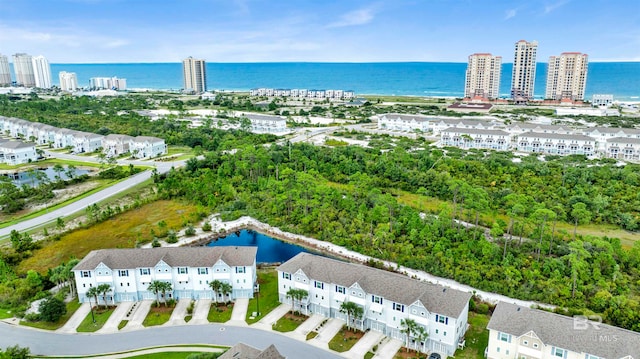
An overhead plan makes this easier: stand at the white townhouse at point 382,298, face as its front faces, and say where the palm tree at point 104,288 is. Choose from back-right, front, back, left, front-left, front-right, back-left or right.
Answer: front-right

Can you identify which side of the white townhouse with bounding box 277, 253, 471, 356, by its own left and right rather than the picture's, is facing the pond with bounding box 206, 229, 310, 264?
right

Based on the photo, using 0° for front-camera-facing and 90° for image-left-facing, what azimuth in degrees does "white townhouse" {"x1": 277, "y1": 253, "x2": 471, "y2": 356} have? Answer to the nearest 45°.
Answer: approximately 45°

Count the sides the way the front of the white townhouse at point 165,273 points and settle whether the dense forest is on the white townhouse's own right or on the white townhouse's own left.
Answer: on the white townhouse's own left

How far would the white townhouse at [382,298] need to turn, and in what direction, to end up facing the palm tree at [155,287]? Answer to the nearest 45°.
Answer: approximately 45° to its right

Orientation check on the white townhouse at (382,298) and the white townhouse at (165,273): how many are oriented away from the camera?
0

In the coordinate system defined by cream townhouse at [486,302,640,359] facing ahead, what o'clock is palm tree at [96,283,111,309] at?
The palm tree is roughly at 3 o'clock from the cream townhouse.

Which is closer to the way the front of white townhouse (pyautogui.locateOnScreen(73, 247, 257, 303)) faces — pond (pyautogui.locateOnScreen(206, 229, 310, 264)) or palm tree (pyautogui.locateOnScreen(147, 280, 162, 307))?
the palm tree

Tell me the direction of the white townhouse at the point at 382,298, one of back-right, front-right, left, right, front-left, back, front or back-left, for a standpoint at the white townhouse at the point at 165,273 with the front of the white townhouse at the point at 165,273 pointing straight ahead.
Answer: front-left

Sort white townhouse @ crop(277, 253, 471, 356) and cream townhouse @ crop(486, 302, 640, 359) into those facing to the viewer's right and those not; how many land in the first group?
0

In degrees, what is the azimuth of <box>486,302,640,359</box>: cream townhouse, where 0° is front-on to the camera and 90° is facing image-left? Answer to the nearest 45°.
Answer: approximately 45°
